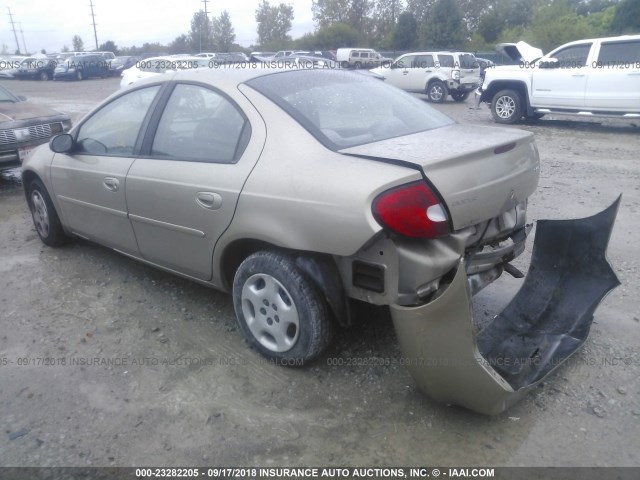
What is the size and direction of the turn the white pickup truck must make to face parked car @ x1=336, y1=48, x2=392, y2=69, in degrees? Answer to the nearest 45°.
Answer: approximately 45° to its right

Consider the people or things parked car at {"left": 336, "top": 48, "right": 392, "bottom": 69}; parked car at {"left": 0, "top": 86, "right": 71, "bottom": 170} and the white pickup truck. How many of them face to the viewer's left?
1

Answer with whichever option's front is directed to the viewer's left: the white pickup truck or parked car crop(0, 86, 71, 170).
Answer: the white pickup truck

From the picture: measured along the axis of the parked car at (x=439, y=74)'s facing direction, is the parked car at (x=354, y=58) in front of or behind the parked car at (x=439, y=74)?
in front

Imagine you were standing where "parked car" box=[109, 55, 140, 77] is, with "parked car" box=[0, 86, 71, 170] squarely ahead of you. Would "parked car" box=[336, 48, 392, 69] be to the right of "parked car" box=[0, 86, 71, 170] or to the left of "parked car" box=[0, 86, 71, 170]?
left

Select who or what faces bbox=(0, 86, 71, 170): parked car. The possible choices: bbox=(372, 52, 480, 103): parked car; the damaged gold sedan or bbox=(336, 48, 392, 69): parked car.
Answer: the damaged gold sedan

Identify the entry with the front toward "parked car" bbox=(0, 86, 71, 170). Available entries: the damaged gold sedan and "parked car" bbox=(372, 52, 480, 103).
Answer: the damaged gold sedan

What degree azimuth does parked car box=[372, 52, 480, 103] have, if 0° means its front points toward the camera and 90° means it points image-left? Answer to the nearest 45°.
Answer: approximately 135°

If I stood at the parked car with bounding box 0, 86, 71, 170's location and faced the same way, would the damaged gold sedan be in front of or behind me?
in front

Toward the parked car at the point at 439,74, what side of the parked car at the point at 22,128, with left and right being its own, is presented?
left

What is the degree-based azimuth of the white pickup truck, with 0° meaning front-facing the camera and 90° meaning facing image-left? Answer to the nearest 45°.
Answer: approximately 90°

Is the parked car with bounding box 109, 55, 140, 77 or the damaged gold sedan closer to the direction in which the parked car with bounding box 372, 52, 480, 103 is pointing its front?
the parked car
